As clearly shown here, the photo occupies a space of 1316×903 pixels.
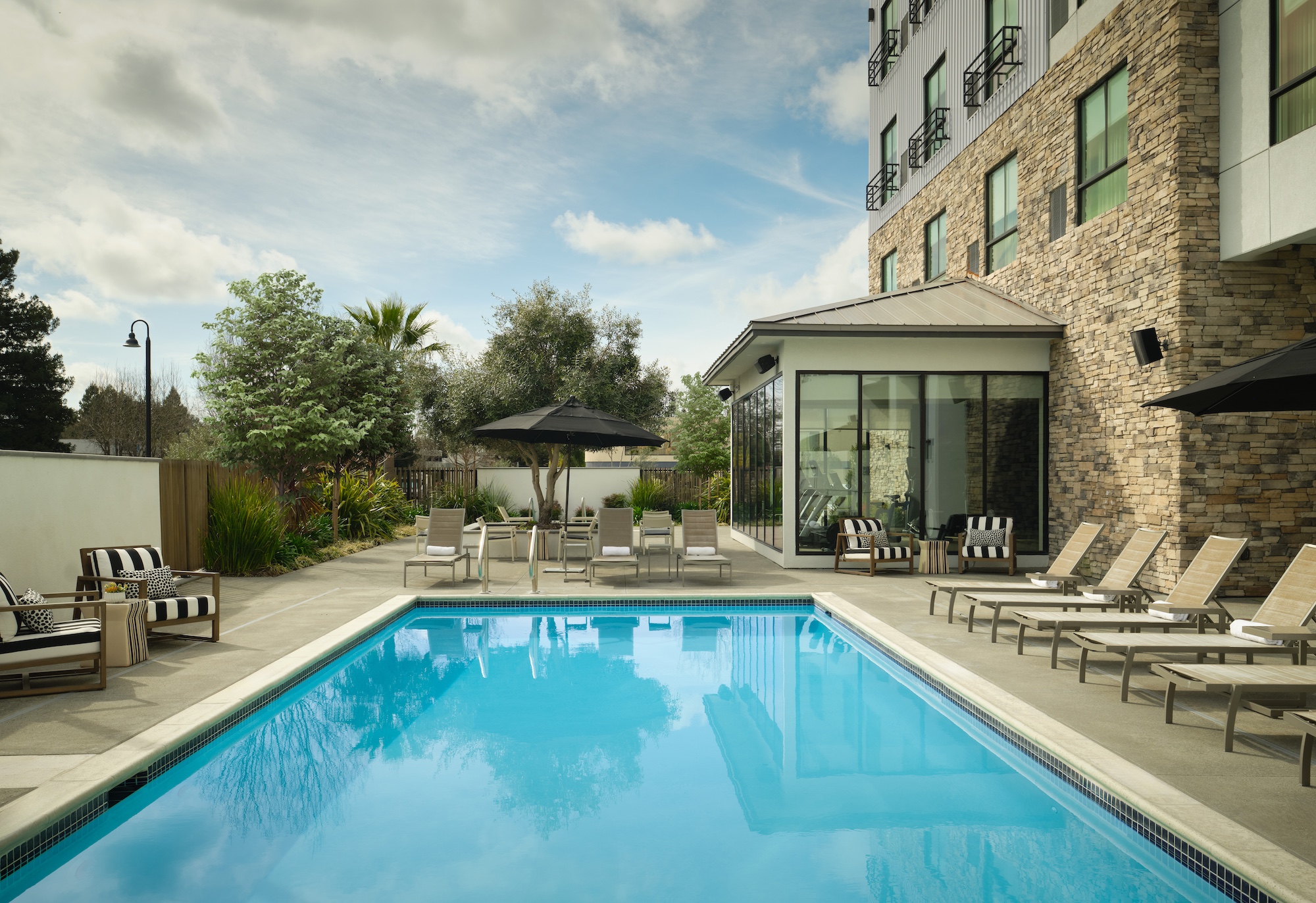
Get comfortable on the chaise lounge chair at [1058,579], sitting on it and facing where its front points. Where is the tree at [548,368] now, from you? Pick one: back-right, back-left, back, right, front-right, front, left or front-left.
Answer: right

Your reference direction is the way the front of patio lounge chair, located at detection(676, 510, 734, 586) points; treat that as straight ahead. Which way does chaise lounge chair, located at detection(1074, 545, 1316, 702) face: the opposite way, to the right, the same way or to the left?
to the right

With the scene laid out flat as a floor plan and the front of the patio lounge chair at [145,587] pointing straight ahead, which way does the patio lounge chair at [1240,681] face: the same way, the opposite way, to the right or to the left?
the opposite way

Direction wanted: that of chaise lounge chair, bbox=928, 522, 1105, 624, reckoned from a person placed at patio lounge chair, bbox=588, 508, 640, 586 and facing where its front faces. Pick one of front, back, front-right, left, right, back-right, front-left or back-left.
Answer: front-left

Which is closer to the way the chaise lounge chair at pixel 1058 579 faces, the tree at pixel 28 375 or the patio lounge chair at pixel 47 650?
the patio lounge chair

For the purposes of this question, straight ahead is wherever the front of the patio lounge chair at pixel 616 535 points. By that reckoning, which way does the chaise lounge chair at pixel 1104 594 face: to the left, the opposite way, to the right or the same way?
to the right

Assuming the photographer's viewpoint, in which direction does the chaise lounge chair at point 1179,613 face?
facing the viewer and to the left of the viewer

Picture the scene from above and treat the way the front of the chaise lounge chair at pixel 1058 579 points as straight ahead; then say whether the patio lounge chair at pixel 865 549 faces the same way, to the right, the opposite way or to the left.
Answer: to the left

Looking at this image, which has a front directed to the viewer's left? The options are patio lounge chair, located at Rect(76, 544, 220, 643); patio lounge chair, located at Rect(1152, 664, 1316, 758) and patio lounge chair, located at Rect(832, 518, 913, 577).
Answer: patio lounge chair, located at Rect(1152, 664, 1316, 758)

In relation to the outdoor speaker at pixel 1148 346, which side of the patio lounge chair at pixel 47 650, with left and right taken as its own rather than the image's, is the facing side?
front

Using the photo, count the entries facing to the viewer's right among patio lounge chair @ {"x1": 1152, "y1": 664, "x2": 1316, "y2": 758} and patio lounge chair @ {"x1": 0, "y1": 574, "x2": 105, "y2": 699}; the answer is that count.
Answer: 1

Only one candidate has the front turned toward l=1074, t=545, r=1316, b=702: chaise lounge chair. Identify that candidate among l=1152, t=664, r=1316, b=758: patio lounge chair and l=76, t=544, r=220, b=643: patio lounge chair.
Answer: l=76, t=544, r=220, b=643: patio lounge chair

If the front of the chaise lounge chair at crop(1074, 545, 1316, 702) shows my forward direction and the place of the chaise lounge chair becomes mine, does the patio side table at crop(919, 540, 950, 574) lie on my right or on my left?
on my right
